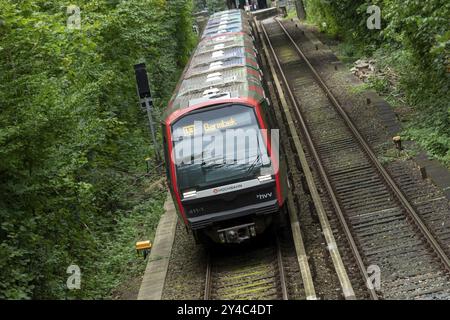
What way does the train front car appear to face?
toward the camera
